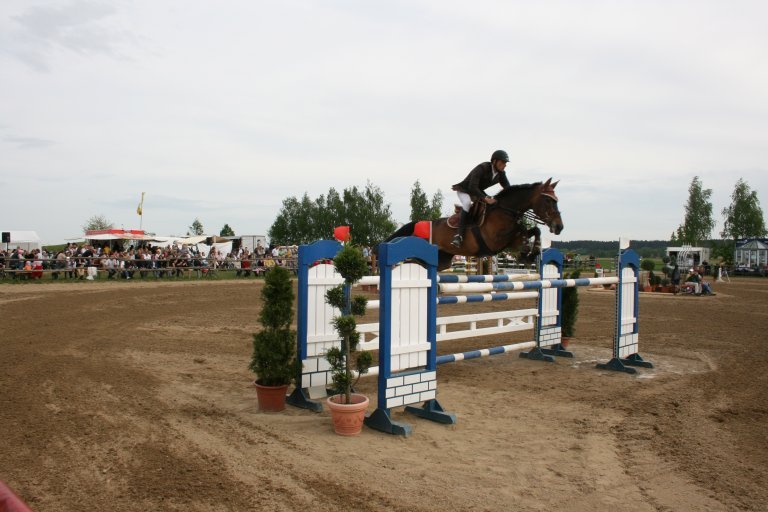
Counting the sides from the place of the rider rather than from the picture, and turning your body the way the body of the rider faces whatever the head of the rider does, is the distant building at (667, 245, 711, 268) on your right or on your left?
on your left

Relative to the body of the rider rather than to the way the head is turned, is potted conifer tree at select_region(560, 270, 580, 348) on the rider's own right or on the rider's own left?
on the rider's own left

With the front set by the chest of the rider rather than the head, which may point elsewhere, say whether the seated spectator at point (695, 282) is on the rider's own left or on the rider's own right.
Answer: on the rider's own left

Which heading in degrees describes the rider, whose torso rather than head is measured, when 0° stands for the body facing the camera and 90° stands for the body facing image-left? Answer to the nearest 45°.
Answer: approximately 315°
